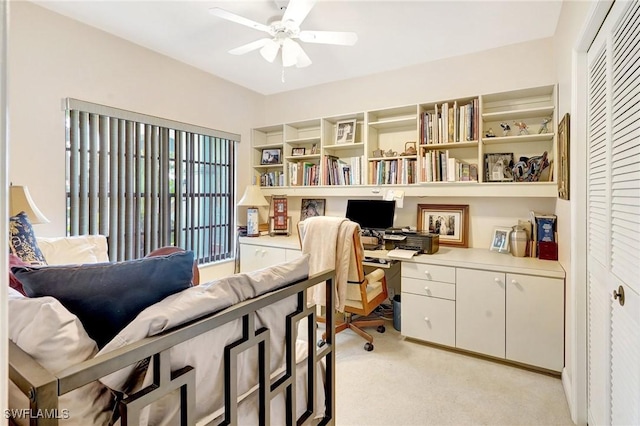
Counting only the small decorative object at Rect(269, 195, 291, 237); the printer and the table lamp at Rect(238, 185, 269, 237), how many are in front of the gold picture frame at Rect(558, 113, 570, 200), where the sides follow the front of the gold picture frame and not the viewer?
3

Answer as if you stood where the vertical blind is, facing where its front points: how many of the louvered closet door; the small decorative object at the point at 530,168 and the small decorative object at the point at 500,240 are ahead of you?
3

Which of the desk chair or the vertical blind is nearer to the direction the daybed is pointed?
the vertical blind

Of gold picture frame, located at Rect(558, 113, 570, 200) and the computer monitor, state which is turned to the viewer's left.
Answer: the gold picture frame

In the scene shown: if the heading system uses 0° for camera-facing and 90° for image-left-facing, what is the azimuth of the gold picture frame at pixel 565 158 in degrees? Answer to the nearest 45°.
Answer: approximately 90°

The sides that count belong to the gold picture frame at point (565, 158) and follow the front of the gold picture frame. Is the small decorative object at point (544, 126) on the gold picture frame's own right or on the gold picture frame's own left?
on the gold picture frame's own right

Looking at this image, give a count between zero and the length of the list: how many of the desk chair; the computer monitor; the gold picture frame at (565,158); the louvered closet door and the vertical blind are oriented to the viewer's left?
2

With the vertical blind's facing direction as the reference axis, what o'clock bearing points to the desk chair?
The desk chair is roughly at 12 o'clock from the vertical blind.

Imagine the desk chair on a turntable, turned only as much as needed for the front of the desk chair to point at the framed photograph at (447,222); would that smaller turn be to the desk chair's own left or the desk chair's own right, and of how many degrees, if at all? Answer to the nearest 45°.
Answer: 0° — it already faces it

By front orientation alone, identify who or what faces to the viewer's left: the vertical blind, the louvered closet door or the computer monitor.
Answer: the louvered closet door

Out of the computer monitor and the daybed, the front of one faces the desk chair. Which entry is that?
the computer monitor

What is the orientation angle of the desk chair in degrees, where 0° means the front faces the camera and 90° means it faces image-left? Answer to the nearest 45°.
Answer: approximately 225°

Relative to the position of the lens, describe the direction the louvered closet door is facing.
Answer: facing to the left of the viewer

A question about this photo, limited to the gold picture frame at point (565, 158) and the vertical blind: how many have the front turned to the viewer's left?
1
